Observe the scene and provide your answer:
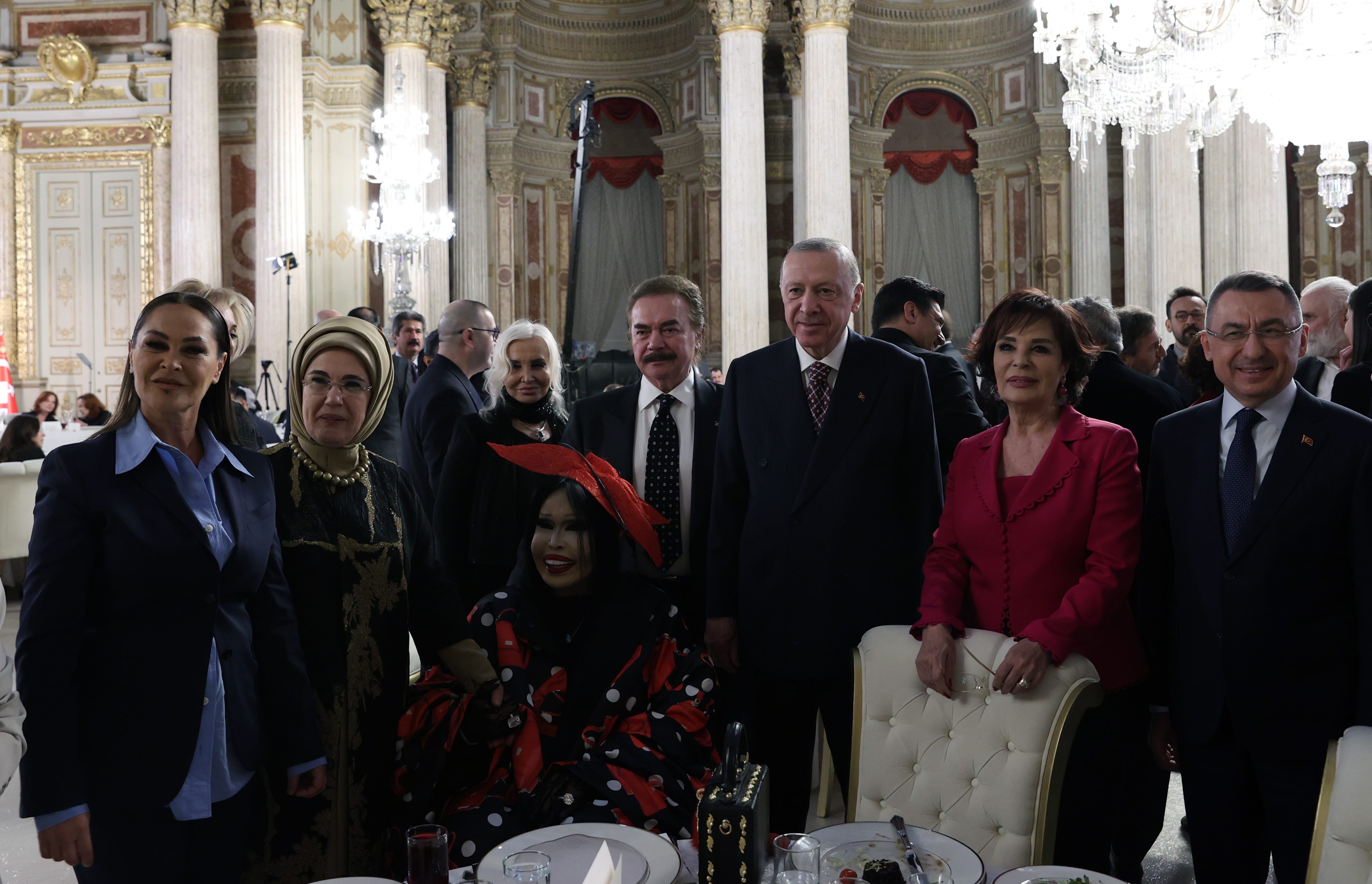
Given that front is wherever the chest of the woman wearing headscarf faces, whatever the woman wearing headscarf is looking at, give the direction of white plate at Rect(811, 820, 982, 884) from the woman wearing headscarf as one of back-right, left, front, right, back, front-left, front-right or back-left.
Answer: front-left

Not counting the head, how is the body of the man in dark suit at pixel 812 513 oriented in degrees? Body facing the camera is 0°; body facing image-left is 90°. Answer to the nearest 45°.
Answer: approximately 0°

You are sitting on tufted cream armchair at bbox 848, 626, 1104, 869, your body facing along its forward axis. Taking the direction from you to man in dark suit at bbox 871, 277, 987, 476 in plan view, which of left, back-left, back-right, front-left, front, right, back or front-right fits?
back-right

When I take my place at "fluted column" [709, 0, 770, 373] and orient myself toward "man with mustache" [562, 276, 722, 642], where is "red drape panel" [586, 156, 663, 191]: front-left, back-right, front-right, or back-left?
back-right

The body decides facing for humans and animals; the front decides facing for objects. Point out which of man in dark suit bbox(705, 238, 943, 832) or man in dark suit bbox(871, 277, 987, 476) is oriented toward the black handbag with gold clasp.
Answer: man in dark suit bbox(705, 238, 943, 832)

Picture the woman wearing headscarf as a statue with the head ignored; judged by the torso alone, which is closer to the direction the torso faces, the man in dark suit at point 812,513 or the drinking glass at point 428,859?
the drinking glass

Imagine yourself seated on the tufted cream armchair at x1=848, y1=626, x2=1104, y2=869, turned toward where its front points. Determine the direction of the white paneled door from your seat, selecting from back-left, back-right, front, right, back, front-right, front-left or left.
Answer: right

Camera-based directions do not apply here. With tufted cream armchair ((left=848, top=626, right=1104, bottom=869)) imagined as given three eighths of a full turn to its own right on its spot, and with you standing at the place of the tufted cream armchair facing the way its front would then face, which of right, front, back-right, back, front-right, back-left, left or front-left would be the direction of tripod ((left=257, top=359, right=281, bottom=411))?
front-left

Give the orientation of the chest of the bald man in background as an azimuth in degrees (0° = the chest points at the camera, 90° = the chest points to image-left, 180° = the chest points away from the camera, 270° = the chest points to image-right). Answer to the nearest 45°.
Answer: approximately 270°
